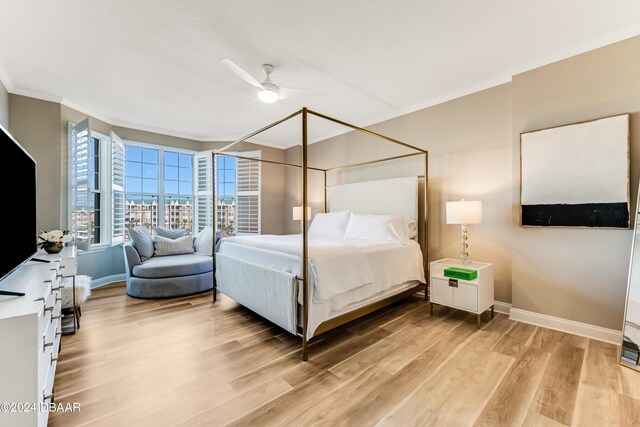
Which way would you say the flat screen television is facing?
to the viewer's right

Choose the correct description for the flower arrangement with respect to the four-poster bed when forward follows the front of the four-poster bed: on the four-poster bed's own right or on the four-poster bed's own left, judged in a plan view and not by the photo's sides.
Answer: on the four-poster bed's own right

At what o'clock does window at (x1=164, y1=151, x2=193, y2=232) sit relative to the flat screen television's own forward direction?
The window is roughly at 10 o'clock from the flat screen television.

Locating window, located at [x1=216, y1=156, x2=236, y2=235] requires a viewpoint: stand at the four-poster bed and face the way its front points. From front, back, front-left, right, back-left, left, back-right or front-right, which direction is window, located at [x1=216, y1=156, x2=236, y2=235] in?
right

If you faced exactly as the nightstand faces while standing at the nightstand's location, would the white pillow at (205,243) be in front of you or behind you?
in front

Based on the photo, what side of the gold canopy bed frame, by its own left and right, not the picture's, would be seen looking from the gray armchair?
right

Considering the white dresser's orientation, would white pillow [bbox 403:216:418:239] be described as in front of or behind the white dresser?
in front

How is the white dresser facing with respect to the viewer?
to the viewer's right

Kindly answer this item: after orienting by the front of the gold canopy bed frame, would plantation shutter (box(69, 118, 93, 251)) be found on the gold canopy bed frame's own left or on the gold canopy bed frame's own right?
on the gold canopy bed frame's own right

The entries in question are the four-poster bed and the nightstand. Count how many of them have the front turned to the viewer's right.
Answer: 0

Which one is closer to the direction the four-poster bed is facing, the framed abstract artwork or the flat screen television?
the flat screen television
